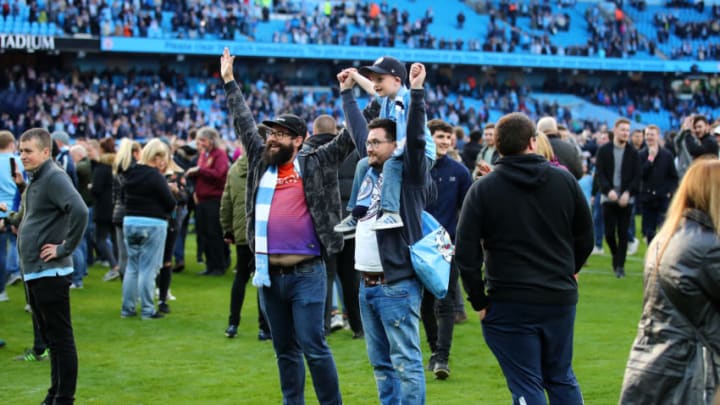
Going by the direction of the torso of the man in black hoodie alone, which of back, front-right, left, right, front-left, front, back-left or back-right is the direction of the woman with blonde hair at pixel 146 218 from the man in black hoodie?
front-left

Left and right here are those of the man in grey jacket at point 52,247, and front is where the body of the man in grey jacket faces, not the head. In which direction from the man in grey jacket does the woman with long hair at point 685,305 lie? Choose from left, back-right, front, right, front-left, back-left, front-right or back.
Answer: back-left

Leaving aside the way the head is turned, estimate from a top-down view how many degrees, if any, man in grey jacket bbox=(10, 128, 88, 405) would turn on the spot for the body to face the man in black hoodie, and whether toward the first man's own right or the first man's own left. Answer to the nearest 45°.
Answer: approximately 135° to the first man's own left

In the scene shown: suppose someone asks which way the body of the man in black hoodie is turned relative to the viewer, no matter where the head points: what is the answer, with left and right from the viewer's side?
facing away from the viewer

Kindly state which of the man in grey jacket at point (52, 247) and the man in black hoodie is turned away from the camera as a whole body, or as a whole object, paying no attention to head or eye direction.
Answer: the man in black hoodie

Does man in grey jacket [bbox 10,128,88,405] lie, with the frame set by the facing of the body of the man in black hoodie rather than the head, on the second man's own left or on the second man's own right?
on the second man's own left

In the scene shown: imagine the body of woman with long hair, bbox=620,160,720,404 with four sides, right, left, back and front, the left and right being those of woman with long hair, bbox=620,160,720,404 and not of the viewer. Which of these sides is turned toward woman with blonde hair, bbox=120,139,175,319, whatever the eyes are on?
left

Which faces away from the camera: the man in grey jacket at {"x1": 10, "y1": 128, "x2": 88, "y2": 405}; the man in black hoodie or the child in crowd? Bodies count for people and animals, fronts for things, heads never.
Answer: the man in black hoodie

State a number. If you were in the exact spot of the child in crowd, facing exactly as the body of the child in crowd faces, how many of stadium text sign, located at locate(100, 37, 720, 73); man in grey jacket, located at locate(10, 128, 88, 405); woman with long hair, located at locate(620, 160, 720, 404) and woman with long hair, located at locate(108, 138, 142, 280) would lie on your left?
1

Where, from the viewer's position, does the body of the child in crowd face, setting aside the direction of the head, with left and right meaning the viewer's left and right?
facing the viewer and to the left of the viewer
